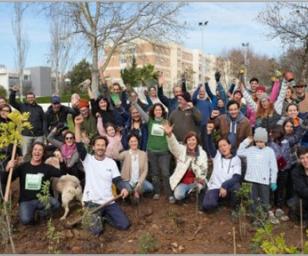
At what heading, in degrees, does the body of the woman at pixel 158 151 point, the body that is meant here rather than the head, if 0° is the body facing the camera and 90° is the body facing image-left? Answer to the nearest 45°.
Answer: approximately 0°

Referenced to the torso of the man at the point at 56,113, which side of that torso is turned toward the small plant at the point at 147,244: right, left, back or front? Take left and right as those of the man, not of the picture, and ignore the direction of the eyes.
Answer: front

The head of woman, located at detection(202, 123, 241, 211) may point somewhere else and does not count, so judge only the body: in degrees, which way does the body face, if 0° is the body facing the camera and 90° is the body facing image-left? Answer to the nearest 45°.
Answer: approximately 0°

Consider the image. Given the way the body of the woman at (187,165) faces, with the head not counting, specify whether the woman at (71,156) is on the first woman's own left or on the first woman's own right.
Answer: on the first woman's own right

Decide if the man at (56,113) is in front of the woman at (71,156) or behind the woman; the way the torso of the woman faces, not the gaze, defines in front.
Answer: behind

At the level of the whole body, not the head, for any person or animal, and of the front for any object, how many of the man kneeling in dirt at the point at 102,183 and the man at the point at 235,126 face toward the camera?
2

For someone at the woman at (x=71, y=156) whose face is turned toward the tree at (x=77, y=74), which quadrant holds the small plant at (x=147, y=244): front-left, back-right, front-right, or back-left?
back-right

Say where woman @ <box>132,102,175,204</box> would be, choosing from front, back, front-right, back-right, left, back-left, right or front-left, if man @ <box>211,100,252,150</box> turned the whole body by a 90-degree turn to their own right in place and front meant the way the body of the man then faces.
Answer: front
